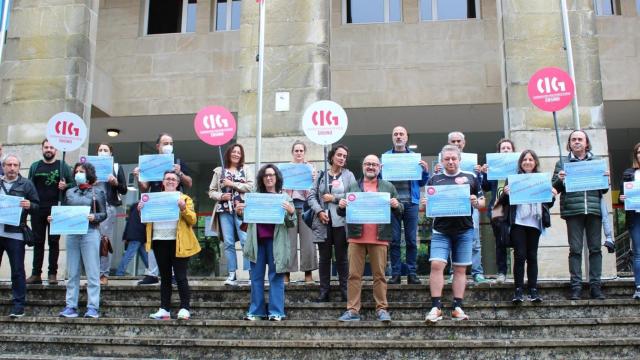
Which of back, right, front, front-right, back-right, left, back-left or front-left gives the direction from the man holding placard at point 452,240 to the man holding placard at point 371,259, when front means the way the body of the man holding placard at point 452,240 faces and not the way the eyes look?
right

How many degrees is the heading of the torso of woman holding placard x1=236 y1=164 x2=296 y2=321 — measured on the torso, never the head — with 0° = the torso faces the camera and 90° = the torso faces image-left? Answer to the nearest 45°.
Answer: approximately 0°

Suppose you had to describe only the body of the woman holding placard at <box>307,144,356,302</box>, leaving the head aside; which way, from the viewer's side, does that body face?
toward the camera

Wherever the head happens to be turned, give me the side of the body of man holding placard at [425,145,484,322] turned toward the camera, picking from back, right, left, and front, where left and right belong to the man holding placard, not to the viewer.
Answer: front

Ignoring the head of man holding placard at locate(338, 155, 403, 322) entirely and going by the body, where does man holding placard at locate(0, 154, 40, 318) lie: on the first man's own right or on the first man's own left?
on the first man's own right

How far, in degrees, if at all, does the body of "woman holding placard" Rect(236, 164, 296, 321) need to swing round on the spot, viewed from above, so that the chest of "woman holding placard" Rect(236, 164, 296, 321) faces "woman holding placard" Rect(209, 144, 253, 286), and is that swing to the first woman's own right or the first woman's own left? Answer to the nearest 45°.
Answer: approximately 135° to the first woman's own right

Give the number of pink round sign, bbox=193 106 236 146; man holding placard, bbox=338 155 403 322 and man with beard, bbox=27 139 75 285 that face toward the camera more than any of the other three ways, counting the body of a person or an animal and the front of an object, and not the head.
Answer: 3

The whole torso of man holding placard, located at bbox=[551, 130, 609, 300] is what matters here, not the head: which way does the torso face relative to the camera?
toward the camera

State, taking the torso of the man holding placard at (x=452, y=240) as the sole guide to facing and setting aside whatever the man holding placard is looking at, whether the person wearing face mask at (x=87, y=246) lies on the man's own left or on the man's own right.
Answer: on the man's own right

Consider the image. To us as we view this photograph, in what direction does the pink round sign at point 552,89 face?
facing the viewer
